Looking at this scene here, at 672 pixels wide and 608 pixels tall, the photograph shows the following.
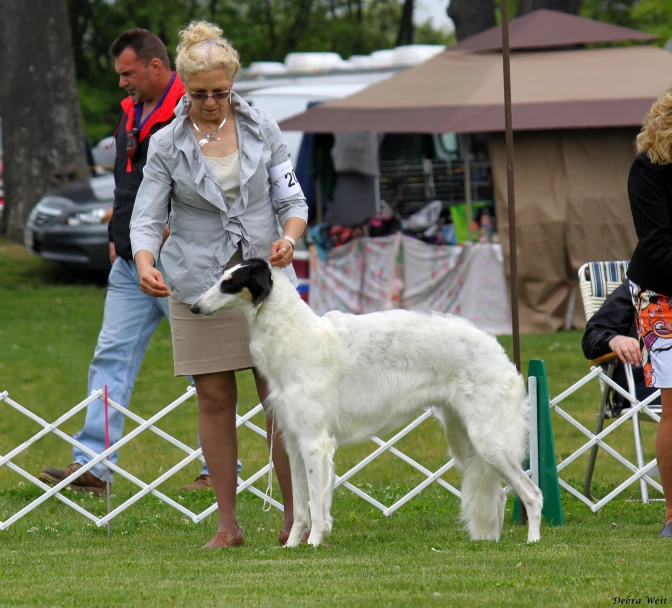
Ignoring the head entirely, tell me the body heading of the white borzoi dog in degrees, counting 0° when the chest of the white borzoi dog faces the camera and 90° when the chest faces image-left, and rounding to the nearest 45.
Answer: approximately 90°

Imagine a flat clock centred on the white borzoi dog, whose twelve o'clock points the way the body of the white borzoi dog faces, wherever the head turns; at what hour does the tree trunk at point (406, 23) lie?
The tree trunk is roughly at 3 o'clock from the white borzoi dog.

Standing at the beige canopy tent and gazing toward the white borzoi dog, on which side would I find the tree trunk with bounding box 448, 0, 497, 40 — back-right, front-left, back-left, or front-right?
back-right

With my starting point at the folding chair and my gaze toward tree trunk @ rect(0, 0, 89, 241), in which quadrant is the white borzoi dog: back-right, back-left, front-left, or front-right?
back-left

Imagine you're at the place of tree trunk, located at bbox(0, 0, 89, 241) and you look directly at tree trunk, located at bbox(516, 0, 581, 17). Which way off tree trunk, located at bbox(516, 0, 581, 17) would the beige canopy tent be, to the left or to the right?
right

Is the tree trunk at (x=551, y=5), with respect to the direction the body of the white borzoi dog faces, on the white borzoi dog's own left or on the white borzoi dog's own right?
on the white borzoi dog's own right

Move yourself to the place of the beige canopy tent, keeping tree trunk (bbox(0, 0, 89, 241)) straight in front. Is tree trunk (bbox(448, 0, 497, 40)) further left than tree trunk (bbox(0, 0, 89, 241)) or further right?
right

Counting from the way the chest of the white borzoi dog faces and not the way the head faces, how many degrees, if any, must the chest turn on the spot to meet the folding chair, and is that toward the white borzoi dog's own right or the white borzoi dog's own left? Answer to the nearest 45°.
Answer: approximately 135° to the white borzoi dog's own right

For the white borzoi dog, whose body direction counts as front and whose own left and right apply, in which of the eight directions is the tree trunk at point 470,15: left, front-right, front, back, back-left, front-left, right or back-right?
right

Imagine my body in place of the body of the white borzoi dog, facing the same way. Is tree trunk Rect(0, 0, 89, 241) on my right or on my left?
on my right

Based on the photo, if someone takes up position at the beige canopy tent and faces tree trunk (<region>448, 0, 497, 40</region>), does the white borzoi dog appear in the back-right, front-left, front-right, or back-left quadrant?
back-left

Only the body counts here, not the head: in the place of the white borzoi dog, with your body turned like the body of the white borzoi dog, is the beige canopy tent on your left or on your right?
on your right
